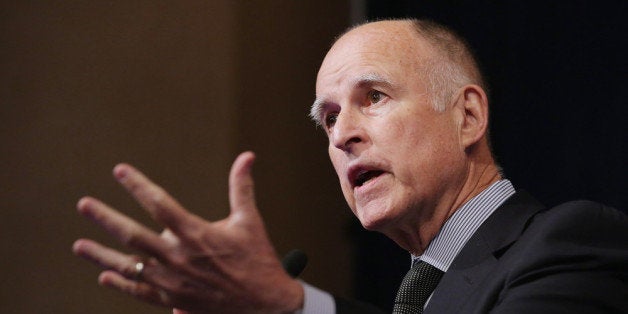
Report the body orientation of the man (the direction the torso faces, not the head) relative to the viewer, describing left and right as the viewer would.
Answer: facing the viewer and to the left of the viewer
